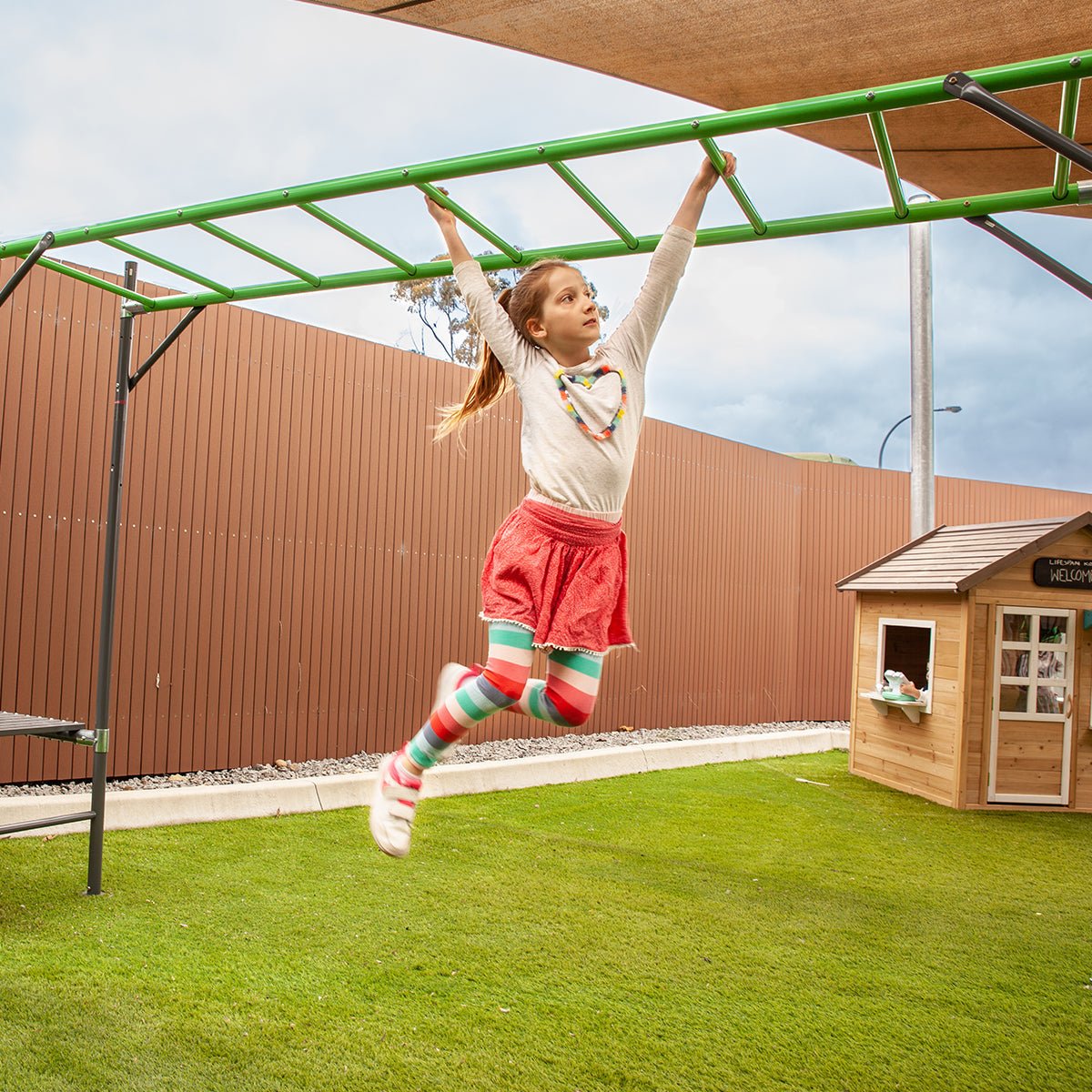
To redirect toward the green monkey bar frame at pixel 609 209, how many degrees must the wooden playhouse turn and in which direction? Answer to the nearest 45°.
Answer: approximately 45° to its right

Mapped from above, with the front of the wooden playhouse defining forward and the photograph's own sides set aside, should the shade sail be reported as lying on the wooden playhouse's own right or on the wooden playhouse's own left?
on the wooden playhouse's own right
